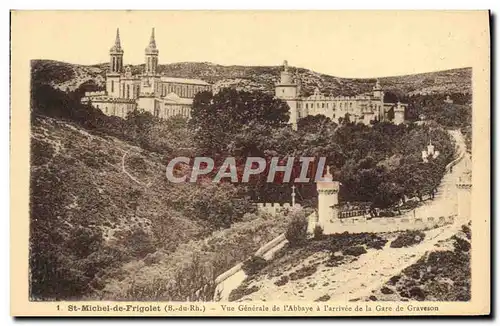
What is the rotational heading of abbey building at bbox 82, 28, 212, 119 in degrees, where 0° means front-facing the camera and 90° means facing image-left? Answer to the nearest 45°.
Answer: approximately 45°

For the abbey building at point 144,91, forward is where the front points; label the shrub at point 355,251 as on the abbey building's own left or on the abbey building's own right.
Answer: on the abbey building's own left
